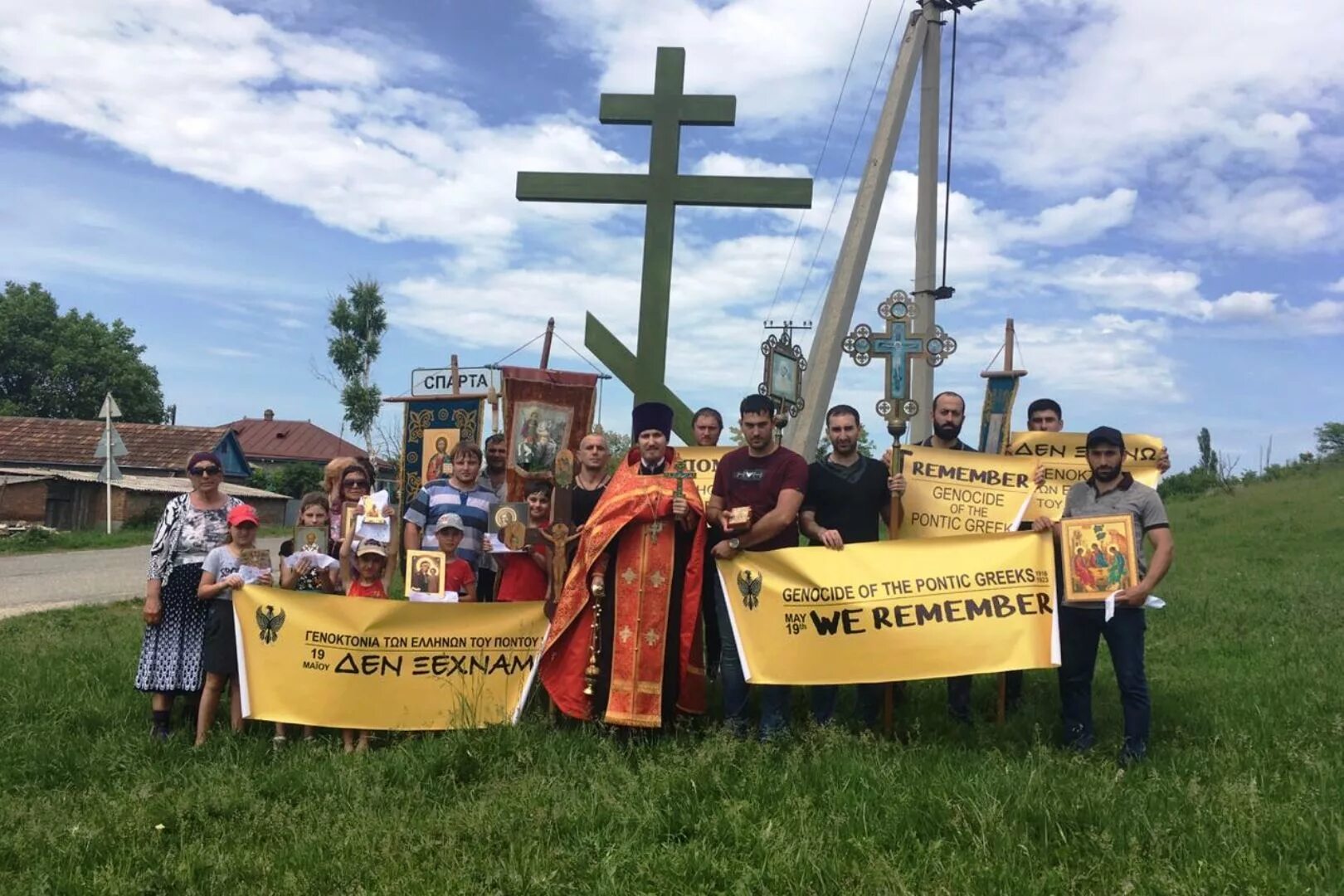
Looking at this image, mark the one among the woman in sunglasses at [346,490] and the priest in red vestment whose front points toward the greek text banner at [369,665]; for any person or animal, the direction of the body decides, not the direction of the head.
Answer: the woman in sunglasses

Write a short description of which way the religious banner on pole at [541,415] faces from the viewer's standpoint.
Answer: facing the viewer

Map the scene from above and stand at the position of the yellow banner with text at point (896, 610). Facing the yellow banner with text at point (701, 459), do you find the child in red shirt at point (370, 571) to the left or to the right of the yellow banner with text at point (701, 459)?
left

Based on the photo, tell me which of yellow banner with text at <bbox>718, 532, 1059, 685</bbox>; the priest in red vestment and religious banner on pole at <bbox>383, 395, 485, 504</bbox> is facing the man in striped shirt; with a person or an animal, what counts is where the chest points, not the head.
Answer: the religious banner on pole

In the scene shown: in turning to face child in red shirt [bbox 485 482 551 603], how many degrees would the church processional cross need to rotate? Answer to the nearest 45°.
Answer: approximately 45° to its right

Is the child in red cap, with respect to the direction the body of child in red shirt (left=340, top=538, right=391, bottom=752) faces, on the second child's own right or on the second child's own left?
on the second child's own right

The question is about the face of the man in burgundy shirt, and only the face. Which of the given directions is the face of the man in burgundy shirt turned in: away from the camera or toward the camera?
toward the camera

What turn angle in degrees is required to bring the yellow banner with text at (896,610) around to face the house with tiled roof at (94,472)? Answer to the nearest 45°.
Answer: approximately 135° to its right

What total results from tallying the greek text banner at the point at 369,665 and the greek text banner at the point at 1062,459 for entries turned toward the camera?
2

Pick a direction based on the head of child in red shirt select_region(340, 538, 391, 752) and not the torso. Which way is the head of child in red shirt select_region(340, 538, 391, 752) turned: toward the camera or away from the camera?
toward the camera

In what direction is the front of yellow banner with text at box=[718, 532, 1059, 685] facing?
toward the camera

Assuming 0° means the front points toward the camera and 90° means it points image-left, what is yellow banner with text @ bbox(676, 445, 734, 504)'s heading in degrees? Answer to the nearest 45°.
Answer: approximately 0°

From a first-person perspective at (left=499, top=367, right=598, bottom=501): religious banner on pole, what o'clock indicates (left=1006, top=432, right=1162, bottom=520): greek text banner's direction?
The greek text banner is roughly at 10 o'clock from the religious banner on pole.

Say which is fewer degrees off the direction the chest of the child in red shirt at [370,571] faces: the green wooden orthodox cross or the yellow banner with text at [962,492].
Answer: the yellow banner with text

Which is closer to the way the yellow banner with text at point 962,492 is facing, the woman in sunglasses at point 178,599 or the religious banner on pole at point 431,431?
the woman in sunglasses
